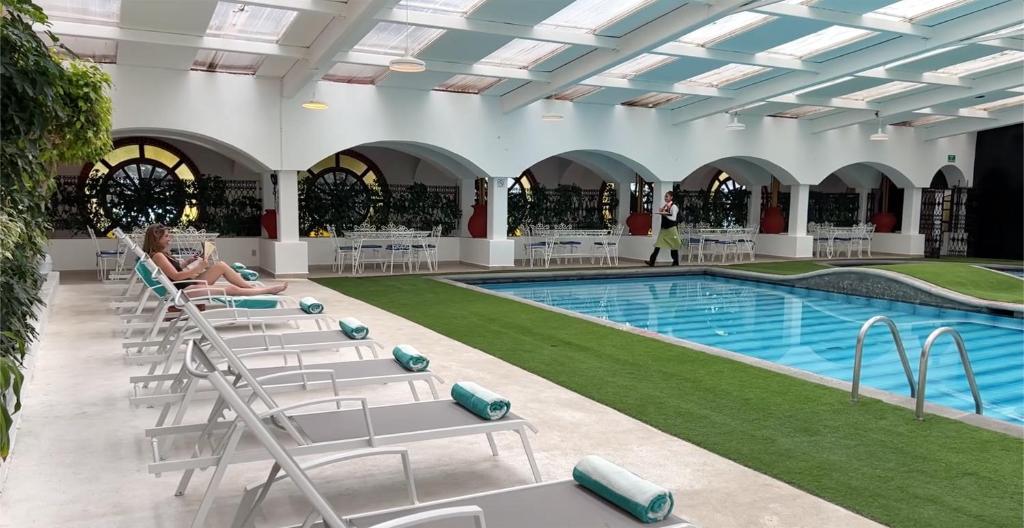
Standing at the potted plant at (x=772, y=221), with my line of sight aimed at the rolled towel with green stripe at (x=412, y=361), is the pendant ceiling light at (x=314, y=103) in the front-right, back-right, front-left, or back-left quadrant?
front-right

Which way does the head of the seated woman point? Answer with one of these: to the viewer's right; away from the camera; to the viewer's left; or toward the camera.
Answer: to the viewer's right

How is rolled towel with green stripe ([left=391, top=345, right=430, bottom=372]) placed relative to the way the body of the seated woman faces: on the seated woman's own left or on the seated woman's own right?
on the seated woman's own right

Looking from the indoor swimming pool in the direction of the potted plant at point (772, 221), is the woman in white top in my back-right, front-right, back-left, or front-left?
front-left

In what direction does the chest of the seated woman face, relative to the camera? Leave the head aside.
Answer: to the viewer's right

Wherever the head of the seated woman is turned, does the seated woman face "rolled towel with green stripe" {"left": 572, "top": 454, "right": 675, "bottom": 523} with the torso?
no

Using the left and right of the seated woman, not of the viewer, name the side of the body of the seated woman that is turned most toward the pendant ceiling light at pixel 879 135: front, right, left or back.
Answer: front

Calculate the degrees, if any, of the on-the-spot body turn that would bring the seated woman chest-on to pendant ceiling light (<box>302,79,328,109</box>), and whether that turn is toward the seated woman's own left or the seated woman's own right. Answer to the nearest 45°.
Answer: approximately 45° to the seated woman's own left

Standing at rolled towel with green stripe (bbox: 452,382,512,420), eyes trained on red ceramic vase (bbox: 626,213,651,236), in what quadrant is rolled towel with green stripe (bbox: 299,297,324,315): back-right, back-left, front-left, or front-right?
front-left

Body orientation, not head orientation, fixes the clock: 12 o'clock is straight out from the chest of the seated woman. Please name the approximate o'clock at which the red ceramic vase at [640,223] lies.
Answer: The red ceramic vase is roughly at 11 o'clock from the seated woman.

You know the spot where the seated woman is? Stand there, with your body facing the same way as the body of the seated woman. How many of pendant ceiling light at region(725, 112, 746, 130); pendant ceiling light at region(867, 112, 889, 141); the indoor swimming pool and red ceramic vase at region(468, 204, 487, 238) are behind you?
0

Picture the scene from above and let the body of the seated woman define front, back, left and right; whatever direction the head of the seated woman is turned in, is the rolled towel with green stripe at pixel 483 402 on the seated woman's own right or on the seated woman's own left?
on the seated woman's own right

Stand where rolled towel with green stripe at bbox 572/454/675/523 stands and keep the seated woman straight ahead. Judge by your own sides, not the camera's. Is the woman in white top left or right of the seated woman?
right
